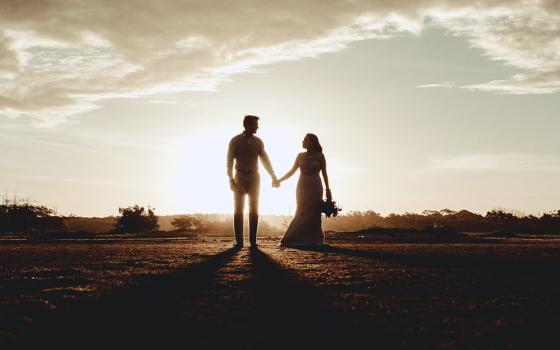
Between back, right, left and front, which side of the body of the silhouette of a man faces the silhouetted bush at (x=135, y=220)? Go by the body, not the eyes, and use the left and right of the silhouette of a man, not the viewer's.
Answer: back
